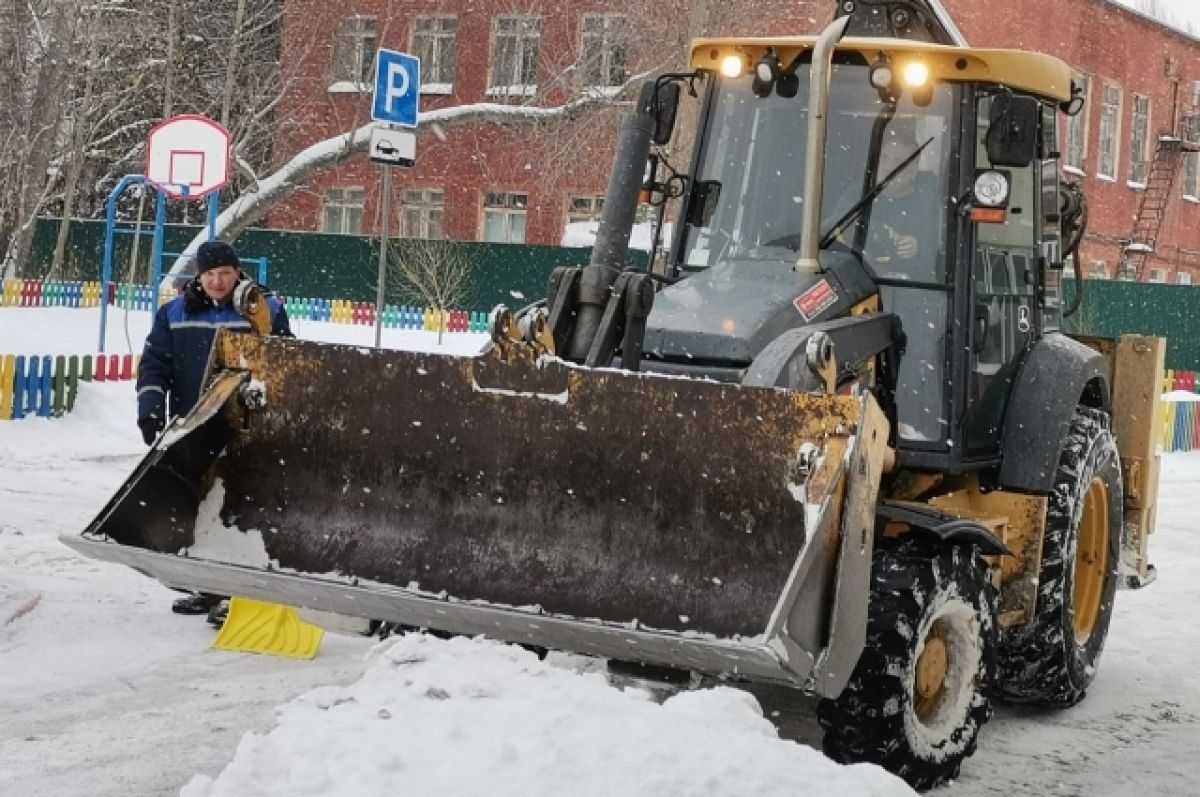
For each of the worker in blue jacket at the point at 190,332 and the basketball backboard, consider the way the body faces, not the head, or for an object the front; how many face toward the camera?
2

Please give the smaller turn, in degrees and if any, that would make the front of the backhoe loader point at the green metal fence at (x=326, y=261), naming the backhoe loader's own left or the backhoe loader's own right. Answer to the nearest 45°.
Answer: approximately 135° to the backhoe loader's own right

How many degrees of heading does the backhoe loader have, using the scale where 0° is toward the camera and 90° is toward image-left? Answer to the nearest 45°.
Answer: approximately 45°

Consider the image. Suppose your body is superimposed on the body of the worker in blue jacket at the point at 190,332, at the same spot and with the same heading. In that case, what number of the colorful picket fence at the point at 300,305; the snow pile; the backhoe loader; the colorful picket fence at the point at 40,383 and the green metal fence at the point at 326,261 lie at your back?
3

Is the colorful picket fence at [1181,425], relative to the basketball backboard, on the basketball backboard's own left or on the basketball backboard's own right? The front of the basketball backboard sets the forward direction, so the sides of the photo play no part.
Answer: on the basketball backboard's own left

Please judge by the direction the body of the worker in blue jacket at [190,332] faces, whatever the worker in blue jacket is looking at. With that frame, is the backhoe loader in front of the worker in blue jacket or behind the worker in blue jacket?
in front

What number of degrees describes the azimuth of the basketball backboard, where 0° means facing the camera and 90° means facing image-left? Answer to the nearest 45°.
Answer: approximately 0°

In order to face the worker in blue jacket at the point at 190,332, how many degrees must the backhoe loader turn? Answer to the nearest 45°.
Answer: approximately 90° to its right

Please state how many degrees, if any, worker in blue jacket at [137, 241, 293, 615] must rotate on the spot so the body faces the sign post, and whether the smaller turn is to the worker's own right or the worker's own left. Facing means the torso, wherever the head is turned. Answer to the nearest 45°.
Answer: approximately 180°
